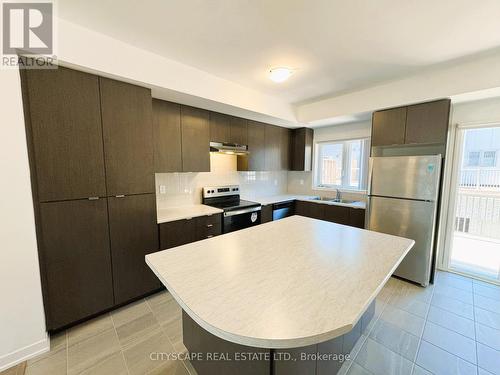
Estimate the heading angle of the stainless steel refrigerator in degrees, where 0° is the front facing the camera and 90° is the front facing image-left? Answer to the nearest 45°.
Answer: approximately 45°

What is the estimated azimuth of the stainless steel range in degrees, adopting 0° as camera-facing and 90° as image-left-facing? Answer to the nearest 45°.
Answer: approximately 315°

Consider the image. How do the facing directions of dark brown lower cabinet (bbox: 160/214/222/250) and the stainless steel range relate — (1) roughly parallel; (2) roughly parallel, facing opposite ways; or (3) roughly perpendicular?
roughly parallel

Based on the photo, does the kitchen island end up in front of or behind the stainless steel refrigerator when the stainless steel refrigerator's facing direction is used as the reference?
in front

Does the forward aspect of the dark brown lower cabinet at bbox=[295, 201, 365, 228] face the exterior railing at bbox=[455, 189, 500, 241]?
no

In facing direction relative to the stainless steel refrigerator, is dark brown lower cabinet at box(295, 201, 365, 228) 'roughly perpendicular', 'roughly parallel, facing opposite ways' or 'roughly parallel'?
roughly parallel

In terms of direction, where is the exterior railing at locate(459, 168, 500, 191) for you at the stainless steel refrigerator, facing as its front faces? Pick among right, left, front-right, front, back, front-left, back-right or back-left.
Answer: back

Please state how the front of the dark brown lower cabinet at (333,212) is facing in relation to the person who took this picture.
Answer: facing the viewer and to the left of the viewer

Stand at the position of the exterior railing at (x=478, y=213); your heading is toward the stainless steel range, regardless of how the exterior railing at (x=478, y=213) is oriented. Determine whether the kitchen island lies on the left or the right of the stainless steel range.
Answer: left

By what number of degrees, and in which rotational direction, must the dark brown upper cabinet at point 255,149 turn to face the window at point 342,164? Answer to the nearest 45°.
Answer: approximately 45° to its left

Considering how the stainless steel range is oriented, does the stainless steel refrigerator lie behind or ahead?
ahead

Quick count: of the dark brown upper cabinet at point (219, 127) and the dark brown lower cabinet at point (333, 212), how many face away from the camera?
0

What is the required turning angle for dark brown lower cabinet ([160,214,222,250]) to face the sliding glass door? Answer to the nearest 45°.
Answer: approximately 45° to its left

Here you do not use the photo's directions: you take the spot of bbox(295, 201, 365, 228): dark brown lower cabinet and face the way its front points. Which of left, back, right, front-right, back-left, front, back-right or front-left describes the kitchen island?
front-left

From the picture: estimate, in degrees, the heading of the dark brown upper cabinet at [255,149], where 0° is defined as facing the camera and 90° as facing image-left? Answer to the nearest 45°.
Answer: approximately 315°

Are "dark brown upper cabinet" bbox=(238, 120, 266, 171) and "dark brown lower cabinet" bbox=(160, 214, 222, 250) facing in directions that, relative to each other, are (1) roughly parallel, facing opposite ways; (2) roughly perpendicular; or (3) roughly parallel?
roughly parallel

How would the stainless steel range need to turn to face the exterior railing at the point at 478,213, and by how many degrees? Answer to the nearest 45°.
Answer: approximately 45° to its left

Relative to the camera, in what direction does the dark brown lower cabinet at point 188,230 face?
facing the viewer and to the right of the viewer

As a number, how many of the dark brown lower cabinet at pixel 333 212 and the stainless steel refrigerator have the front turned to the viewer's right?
0

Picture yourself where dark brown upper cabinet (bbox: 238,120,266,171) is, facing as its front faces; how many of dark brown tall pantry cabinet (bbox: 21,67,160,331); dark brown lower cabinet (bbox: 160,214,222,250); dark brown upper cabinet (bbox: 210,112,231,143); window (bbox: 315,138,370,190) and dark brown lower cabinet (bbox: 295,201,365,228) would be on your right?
3
